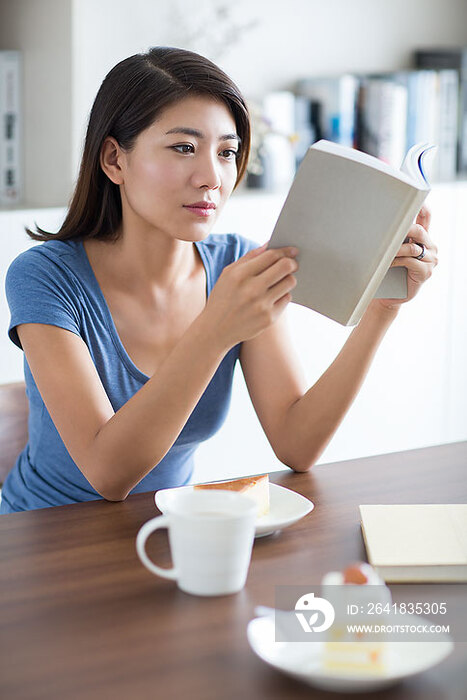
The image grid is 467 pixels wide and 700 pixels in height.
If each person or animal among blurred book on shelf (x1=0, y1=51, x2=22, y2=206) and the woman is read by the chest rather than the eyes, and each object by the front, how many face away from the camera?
0

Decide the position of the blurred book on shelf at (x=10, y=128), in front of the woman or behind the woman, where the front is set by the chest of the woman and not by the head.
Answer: behind

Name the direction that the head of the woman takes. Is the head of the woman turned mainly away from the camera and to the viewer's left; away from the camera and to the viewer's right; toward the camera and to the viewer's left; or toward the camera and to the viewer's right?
toward the camera and to the viewer's right

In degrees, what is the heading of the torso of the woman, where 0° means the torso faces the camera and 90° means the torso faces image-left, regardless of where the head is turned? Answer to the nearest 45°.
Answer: approximately 315°

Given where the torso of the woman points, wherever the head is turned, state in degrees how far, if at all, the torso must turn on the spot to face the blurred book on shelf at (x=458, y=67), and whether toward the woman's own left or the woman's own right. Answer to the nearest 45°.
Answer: approximately 90° to the woman's own left

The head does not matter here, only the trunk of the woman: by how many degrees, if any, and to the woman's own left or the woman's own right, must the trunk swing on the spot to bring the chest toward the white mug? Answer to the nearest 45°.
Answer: approximately 45° to the woman's own right
